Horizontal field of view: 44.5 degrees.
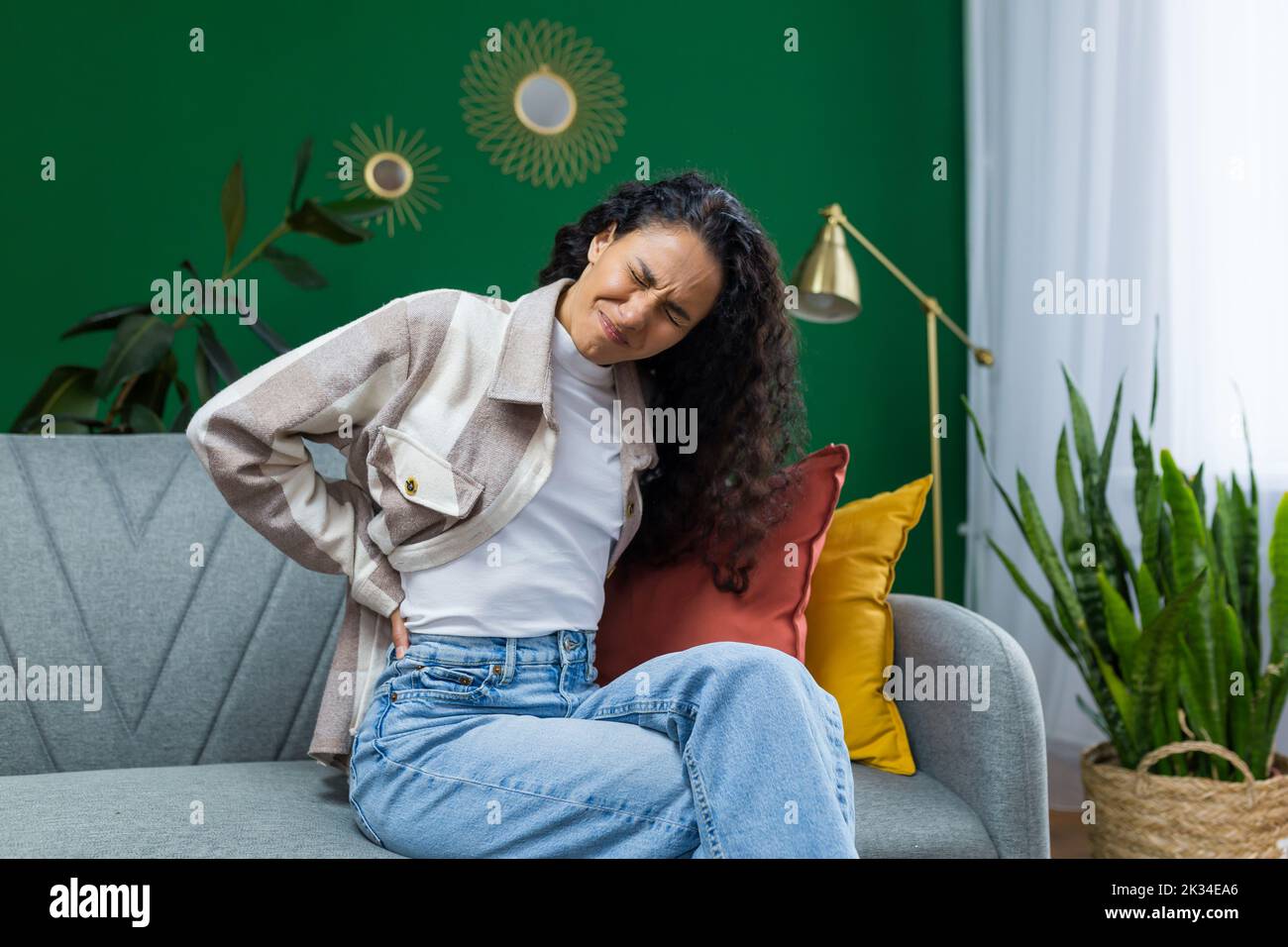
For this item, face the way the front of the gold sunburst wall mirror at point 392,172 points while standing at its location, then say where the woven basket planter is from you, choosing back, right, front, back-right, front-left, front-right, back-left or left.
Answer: front-left

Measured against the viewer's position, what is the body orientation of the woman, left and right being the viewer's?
facing the viewer and to the right of the viewer

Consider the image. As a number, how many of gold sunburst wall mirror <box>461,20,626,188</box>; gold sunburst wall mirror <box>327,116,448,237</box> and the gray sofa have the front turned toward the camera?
3

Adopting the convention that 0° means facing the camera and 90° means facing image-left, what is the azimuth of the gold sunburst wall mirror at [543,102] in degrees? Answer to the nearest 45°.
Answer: approximately 0°

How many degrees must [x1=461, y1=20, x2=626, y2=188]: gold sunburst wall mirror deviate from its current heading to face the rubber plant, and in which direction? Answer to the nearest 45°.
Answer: approximately 45° to its right

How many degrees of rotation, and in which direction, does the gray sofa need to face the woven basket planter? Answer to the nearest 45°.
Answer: approximately 90° to its left

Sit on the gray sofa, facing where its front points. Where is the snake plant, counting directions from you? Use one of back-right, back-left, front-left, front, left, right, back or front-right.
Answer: left

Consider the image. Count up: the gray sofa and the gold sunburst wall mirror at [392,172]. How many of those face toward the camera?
2
